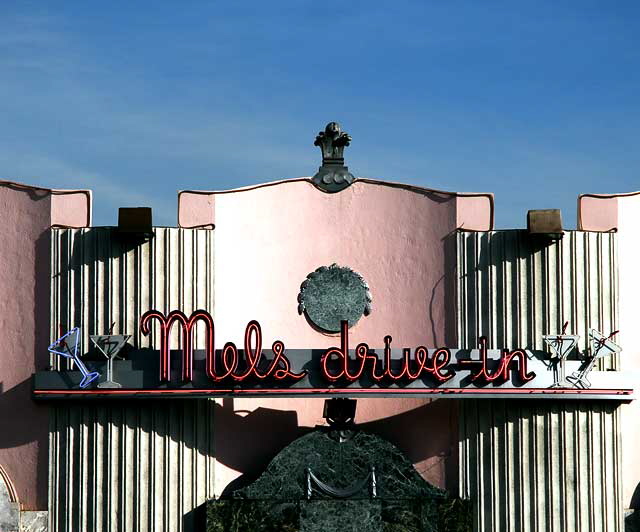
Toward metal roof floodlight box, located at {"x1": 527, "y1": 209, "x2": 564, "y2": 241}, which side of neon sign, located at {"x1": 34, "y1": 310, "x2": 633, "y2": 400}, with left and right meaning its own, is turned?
left

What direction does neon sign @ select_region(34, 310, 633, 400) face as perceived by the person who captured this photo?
facing the viewer

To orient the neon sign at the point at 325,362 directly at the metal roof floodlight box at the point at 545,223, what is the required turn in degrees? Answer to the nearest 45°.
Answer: approximately 90° to its left
